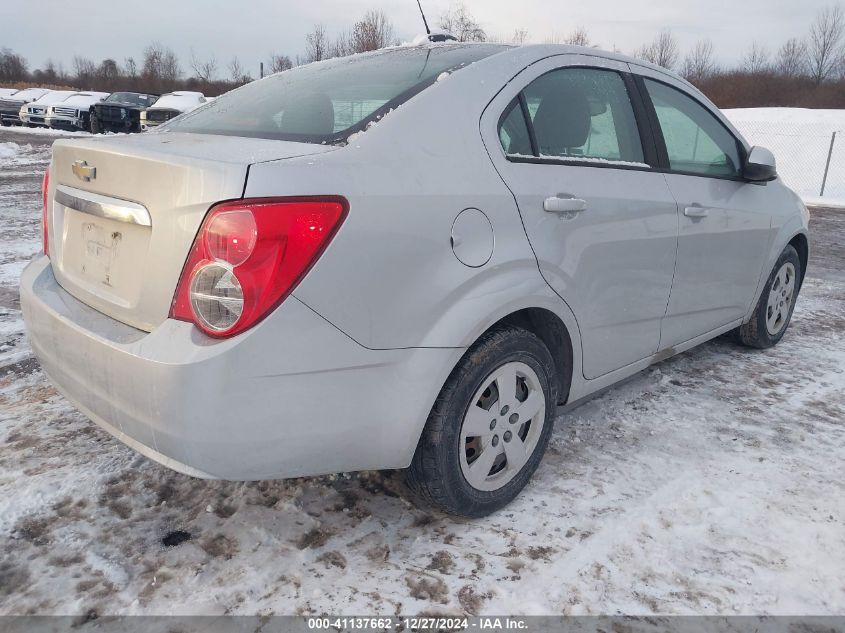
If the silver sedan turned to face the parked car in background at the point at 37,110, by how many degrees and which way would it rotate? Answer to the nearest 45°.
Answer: approximately 90° to its left

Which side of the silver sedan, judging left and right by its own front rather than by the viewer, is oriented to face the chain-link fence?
front

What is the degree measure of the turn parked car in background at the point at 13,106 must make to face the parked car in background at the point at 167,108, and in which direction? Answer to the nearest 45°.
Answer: approximately 45° to its left

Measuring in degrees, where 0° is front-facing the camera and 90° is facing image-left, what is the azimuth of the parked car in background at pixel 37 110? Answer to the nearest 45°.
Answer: approximately 45°

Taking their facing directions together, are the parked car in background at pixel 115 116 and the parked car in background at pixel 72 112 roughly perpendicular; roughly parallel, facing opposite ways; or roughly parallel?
roughly parallel

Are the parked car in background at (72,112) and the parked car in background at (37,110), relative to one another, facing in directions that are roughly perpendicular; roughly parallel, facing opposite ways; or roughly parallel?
roughly parallel

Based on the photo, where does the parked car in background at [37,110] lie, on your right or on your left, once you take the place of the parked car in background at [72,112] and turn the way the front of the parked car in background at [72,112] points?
on your right

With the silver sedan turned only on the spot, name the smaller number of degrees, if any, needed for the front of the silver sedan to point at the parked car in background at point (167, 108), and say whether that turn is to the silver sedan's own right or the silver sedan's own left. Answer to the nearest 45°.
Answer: approximately 45° to the silver sedan's own left

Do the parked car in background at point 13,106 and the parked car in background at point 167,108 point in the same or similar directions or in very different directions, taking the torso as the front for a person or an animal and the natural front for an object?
same or similar directions

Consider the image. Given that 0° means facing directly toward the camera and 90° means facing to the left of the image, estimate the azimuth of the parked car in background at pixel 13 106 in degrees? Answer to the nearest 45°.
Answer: approximately 45°

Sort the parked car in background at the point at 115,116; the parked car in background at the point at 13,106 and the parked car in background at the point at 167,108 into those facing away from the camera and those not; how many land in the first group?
0

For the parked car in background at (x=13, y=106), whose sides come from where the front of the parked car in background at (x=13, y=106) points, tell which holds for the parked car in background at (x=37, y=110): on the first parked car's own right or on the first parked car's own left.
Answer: on the first parked car's own left

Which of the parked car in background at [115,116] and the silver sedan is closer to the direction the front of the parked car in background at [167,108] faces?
the silver sedan

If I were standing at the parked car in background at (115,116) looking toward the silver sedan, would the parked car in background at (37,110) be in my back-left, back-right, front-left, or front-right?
back-right

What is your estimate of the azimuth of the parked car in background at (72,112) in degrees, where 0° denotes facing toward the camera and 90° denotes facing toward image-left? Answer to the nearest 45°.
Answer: approximately 45°

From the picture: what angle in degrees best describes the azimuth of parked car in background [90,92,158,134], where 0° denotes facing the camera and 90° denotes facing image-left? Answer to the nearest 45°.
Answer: approximately 45°

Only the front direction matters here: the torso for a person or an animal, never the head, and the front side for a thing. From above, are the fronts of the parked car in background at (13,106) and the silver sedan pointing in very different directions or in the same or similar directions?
very different directions

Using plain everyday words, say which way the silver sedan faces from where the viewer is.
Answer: facing away from the viewer and to the right of the viewer

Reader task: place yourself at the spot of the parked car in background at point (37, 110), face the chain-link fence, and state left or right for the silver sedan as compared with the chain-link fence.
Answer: right
